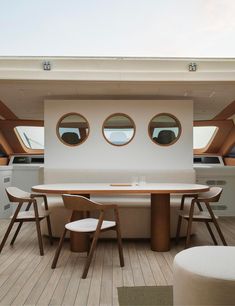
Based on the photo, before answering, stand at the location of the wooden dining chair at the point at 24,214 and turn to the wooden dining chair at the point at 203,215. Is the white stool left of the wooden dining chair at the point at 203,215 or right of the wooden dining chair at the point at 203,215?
right

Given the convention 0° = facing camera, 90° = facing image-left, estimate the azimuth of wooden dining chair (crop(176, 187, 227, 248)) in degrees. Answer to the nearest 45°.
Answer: approximately 90°

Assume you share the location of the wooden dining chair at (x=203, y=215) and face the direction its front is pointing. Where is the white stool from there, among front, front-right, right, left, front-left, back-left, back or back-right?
left

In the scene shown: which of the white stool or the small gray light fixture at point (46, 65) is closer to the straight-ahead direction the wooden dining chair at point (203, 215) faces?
the small gray light fixture

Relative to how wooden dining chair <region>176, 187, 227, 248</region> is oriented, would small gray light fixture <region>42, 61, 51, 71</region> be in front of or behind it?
in front

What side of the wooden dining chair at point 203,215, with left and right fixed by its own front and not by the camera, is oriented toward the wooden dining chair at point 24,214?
front
